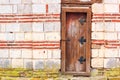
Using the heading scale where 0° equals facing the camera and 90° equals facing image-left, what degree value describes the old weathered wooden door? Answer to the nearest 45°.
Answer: approximately 0°
